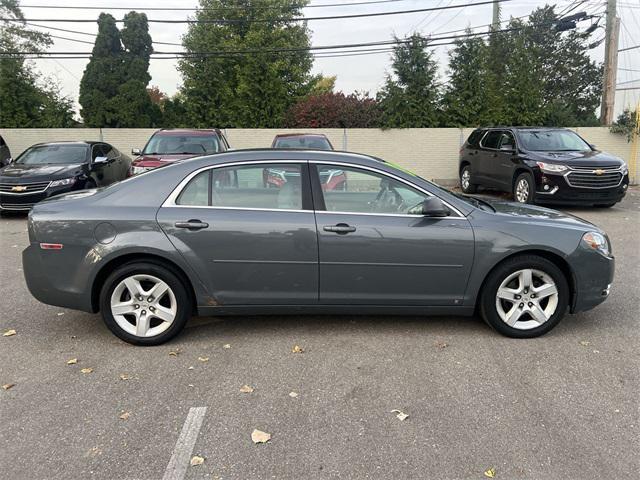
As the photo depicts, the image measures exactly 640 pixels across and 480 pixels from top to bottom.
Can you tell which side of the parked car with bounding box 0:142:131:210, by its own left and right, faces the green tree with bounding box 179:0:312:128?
back

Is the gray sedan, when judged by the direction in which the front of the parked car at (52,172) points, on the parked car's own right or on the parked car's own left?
on the parked car's own left

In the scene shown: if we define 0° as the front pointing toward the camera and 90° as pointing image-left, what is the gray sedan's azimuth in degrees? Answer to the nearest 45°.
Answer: approximately 270°

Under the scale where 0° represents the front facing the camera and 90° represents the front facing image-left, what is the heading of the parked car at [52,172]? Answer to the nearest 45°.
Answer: approximately 45°

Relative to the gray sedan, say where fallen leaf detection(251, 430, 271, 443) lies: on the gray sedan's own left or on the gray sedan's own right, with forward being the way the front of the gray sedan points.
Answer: on the gray sedan's own right

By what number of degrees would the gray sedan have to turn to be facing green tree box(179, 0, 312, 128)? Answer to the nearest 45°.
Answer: approximately 90° to its left

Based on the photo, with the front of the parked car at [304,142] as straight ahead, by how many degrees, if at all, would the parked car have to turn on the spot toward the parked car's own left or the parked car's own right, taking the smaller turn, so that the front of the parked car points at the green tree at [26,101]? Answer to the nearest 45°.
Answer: approximately 135° to the parked car's own right

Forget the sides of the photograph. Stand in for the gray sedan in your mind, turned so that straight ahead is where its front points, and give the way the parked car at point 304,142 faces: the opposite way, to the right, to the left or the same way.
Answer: to the right

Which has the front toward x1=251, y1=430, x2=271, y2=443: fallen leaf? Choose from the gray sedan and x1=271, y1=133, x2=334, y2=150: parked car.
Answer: the parked car

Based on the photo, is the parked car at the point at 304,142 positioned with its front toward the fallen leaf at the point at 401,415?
yes

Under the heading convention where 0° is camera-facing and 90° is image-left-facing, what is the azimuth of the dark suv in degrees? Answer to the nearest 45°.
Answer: approximately 315°
